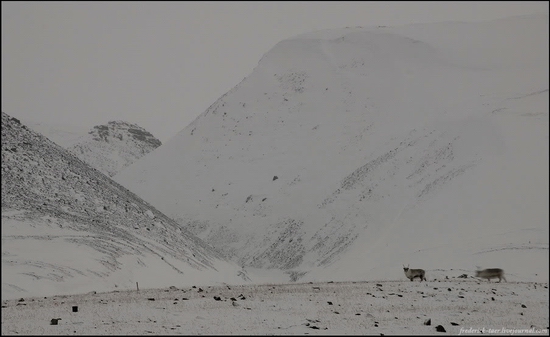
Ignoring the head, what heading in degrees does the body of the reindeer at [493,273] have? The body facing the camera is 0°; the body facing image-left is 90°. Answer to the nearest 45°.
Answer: approximately 90°
